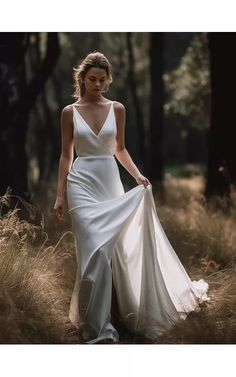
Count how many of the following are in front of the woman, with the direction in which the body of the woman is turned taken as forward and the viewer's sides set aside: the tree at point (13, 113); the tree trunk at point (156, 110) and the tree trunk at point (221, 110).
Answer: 0

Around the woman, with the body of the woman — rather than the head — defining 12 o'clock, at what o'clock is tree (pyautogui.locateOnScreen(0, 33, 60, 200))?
The tree is roughly at 5 o'clock from the woman.

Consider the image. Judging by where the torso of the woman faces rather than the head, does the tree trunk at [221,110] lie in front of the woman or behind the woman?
behind

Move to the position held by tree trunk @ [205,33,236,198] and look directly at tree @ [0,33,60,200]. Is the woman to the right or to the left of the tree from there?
left

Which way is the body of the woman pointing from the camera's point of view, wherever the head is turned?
toward the camera

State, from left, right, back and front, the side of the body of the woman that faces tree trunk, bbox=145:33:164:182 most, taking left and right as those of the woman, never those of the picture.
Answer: back
